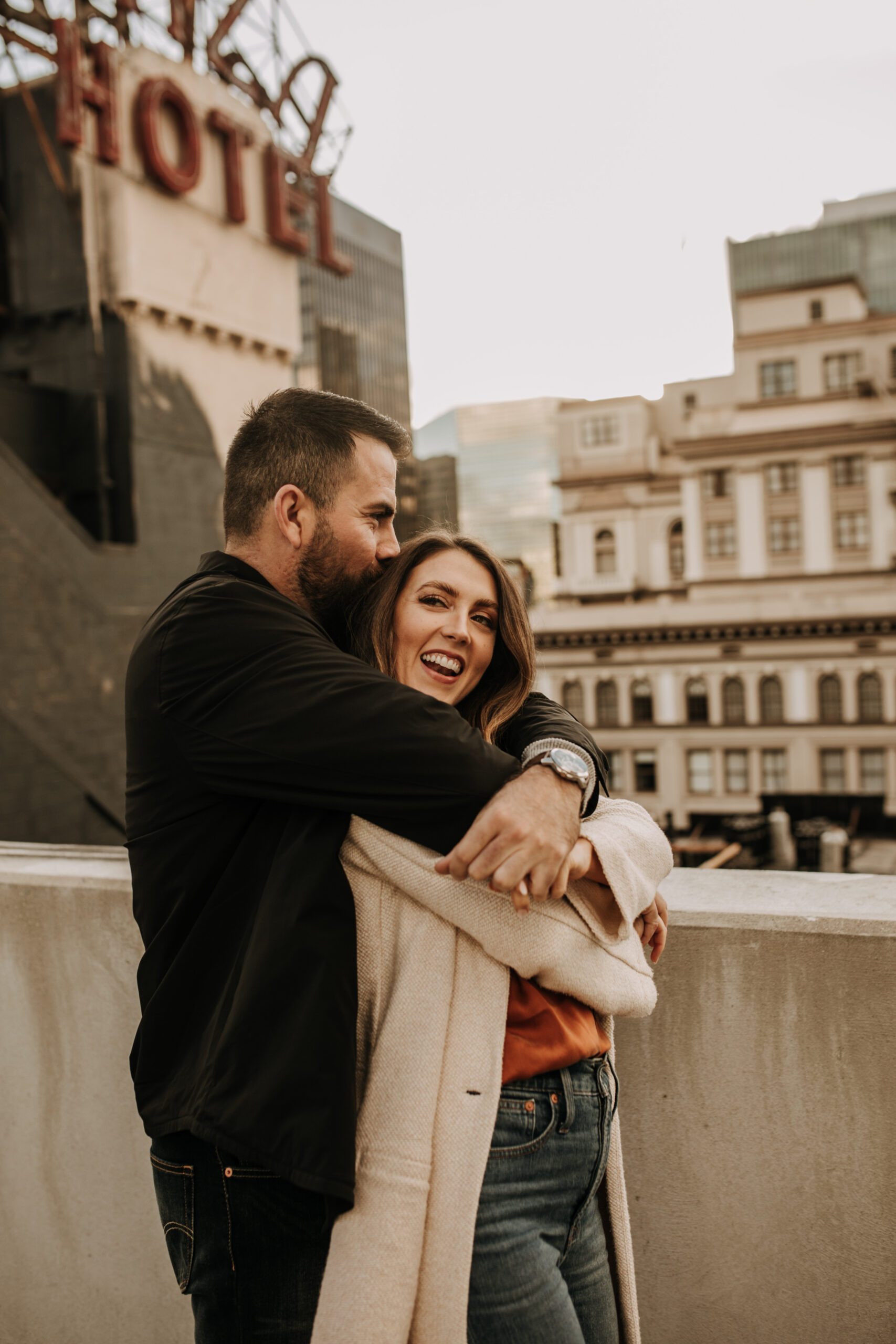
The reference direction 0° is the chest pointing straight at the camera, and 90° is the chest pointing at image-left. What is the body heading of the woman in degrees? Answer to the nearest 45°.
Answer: approximately 315°

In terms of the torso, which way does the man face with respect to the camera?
to the viewer's right

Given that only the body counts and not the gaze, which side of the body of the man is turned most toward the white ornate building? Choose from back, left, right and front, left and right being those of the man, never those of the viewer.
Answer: left

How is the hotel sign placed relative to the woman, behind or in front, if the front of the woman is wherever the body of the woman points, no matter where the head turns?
behind

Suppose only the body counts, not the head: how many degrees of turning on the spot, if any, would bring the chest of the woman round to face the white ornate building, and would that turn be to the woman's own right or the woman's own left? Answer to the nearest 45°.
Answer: approximately 135° to the woman's own left

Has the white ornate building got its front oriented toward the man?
yes

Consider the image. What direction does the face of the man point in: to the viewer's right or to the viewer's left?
to the viewer's right

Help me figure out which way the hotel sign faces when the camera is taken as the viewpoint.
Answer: facing the viewer and to the right of the viewer

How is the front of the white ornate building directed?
toward the camera

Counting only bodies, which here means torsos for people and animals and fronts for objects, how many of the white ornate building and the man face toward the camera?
1

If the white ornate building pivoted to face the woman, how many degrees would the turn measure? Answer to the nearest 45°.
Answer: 0° — it already faces them

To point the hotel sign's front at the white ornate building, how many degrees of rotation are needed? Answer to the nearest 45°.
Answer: approximately 90° to its left
